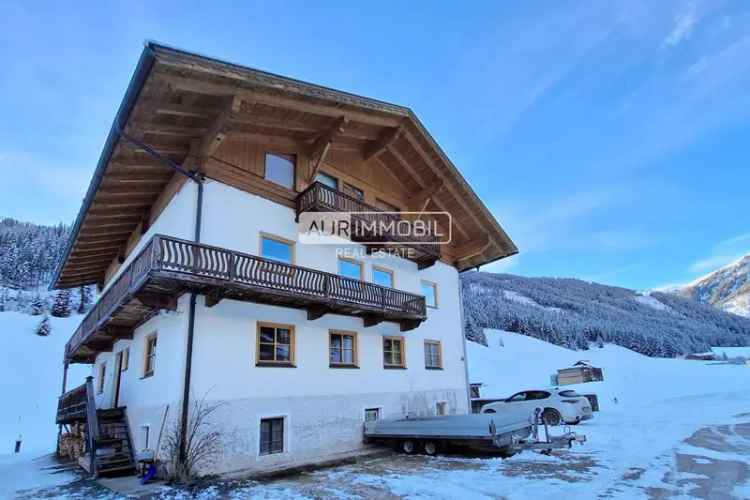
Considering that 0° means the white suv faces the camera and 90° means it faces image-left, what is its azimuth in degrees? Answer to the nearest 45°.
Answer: approximately 135°

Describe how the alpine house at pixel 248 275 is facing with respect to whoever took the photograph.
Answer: facing the viewer and to the right of the viewer

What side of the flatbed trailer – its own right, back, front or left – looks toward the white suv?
left

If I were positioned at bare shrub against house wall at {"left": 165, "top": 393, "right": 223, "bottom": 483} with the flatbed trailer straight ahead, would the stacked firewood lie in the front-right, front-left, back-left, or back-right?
back-left

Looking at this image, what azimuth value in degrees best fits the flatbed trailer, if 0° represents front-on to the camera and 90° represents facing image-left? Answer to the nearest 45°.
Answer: approximately 315°

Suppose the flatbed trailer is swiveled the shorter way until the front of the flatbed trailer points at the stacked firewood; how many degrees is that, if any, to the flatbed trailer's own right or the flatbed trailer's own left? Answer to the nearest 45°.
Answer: approximately 135° to the flatbed trailer's own right

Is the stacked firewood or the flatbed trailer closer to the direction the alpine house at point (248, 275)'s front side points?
the flatbed trailer

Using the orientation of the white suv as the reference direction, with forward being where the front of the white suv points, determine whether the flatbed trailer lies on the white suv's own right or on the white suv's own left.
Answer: on the white suv's own left

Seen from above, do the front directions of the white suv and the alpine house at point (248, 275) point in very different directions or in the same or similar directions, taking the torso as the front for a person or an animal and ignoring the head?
very different directions

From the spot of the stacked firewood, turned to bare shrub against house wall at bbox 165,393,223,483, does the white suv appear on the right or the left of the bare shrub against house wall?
left

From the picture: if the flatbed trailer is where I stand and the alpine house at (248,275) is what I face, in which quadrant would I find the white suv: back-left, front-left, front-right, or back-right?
back-right
